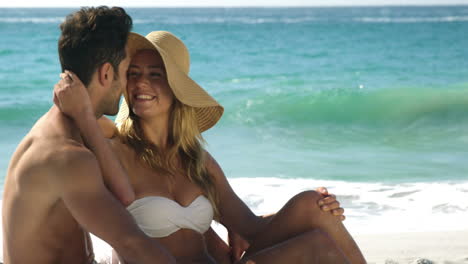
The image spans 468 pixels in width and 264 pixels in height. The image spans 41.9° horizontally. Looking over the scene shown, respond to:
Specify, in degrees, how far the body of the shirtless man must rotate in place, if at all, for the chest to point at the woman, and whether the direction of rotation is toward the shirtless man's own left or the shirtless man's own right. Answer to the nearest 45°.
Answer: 0° — they already face them

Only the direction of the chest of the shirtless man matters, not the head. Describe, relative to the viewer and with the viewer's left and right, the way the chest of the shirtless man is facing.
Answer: facing away from the viewer and to the right of the viewer
